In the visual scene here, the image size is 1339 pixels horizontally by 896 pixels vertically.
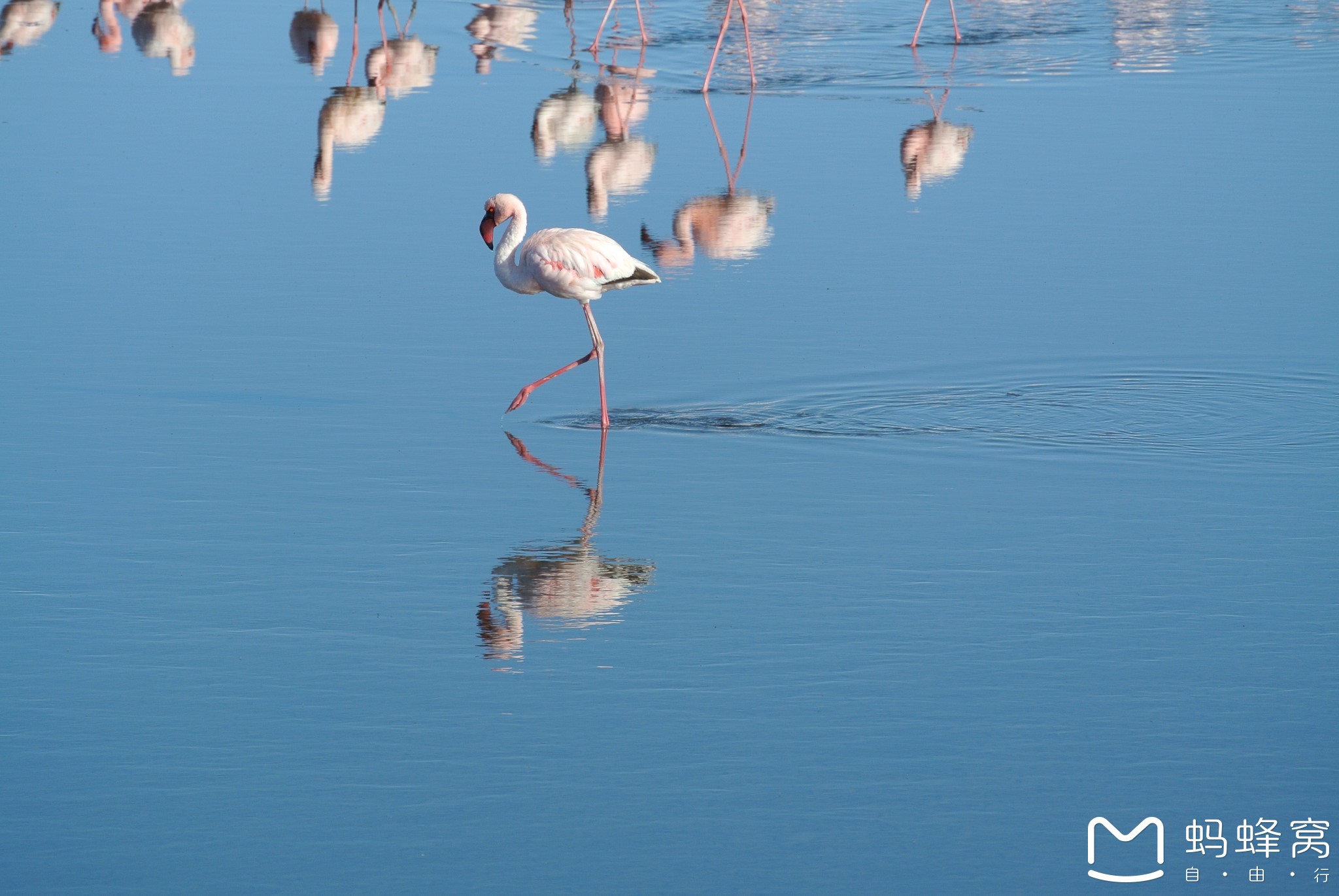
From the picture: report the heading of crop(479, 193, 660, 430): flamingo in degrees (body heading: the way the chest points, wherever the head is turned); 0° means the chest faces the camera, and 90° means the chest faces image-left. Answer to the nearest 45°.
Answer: approximately 90°
